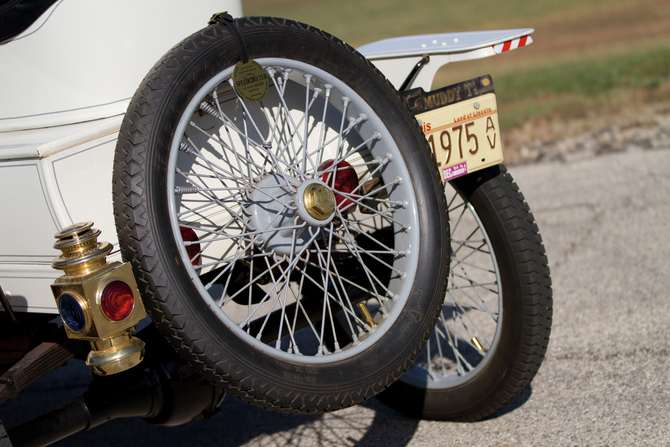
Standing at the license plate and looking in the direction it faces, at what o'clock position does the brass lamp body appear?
The brass lamp body is roughly at 3 o'clock from the license plate.

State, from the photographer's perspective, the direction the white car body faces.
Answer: facing away from the viewer and to the left of the viewer

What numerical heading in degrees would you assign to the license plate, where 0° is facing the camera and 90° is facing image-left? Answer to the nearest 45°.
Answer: approximately 315°

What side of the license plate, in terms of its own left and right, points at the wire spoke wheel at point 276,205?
right
